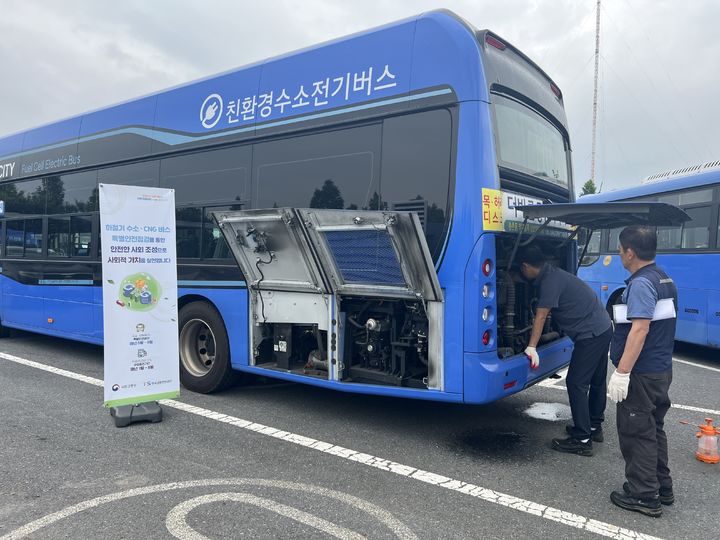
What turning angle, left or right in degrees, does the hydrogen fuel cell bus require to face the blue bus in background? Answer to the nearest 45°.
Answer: approximately 90° to its right

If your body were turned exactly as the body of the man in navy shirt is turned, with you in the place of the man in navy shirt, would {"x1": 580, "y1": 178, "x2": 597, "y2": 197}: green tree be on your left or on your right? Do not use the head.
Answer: on your right

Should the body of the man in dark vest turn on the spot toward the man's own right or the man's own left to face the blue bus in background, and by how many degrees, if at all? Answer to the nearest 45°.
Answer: approximately 45° to the man's own right

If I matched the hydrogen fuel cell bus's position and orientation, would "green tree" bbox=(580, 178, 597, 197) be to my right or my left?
on my right

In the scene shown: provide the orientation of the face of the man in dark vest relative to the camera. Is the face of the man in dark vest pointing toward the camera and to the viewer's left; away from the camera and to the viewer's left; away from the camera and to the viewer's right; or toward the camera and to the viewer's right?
away from the camera and to the viewer's left

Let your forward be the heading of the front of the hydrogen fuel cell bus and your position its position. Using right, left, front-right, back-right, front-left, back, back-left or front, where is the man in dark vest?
back

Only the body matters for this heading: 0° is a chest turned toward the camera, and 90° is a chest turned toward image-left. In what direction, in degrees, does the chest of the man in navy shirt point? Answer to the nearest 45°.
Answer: approximately 90°

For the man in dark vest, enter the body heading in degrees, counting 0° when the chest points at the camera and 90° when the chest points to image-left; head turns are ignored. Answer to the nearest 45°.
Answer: approximately 135°

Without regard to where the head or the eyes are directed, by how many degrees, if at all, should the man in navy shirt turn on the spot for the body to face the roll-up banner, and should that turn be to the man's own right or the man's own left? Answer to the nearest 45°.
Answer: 0° — they already face it

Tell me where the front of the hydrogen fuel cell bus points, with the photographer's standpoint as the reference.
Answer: facing away from the viewer and to the left of the viewer
